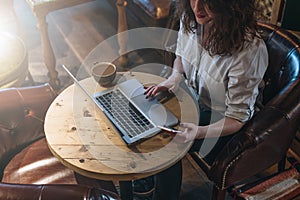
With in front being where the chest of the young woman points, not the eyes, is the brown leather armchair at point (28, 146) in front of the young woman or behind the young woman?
in front

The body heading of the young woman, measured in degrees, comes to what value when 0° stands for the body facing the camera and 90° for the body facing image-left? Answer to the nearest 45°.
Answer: approximately 45°

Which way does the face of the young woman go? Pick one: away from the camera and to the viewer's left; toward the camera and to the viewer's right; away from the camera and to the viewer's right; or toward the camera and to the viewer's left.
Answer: toward the camera and to the viewer's left

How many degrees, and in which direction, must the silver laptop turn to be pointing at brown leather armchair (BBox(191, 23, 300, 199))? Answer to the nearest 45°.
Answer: approximately 45° to its right

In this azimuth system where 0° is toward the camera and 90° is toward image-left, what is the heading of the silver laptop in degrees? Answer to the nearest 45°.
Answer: approximately 225°

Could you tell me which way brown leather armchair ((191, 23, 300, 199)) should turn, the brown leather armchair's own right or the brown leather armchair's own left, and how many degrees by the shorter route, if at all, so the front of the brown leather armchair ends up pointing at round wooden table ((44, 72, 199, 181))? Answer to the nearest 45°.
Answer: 0° — it already faces it

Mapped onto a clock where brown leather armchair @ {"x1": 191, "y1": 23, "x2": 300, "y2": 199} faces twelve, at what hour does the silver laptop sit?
The silver laptop is roughly at 1 o'clock from the brown leather armchair.

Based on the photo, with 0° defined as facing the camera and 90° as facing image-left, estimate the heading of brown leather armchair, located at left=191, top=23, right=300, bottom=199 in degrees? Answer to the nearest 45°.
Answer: approximately 45°

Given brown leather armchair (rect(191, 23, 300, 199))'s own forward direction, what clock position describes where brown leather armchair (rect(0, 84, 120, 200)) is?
brown leather armchair (rect(0, 84, 120, 200)) is roughly at 1 o'clock from brown leather armchair (rect(191, 23, 300, 199)).

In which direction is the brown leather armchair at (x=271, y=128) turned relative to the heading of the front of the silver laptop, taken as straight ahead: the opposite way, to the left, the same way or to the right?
the opposite way
